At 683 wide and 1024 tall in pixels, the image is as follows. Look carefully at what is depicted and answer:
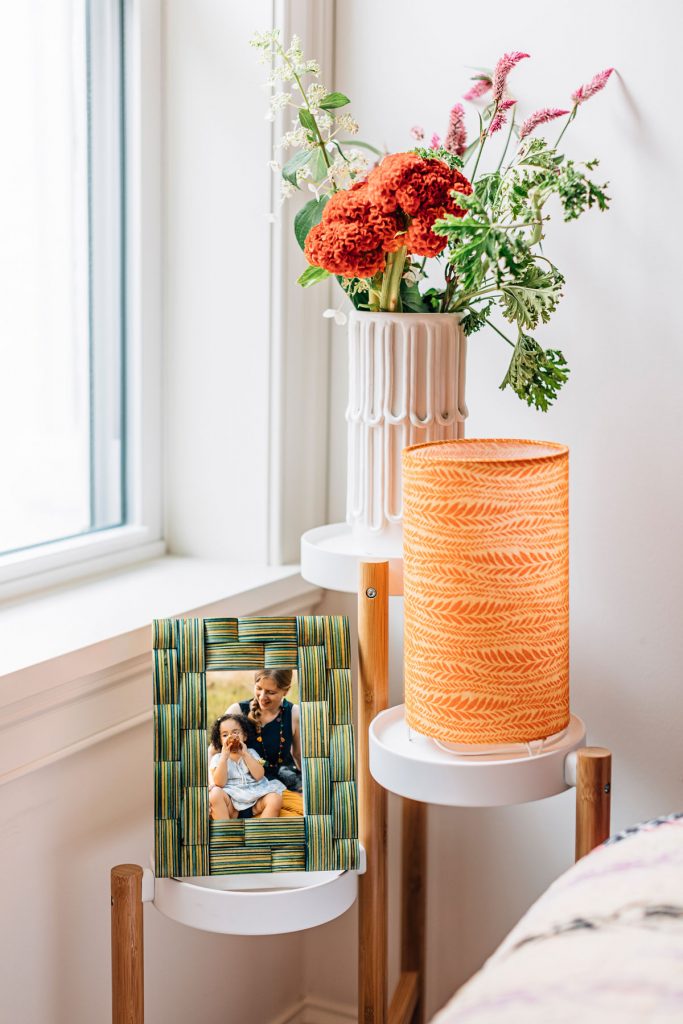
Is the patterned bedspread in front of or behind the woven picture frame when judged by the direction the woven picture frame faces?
in front

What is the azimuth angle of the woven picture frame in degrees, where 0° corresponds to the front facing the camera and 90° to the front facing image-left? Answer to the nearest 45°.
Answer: approximately 0°
